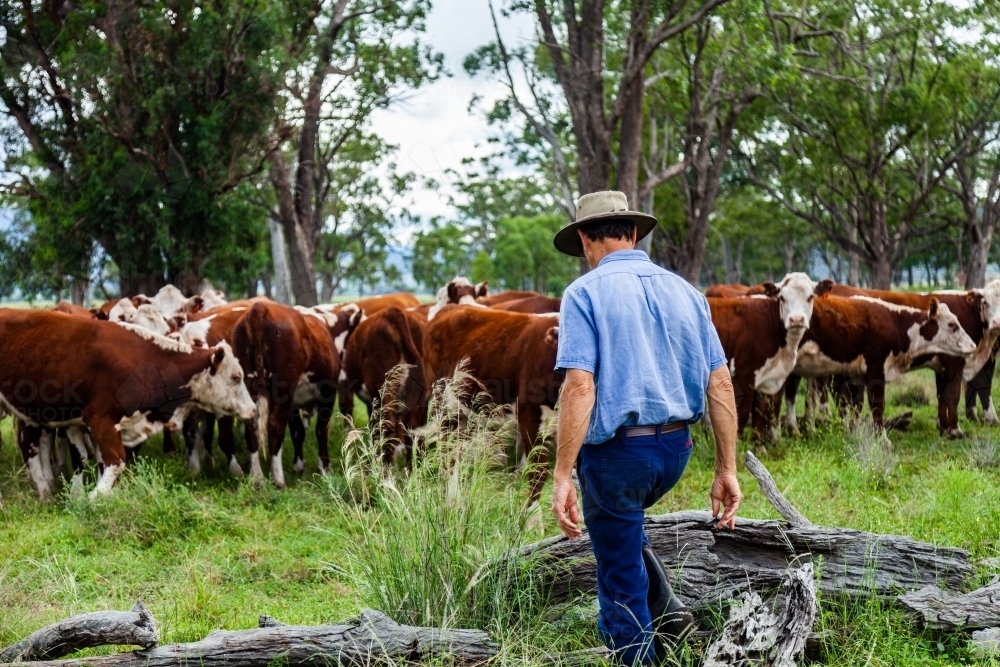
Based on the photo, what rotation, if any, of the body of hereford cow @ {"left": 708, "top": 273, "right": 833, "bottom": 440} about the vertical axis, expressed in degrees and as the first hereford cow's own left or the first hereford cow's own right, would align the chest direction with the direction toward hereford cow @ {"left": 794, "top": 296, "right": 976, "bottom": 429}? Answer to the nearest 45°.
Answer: approximately 90° to the first hereford cow's own left

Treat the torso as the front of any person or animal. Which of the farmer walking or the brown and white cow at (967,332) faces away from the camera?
the farmer walking

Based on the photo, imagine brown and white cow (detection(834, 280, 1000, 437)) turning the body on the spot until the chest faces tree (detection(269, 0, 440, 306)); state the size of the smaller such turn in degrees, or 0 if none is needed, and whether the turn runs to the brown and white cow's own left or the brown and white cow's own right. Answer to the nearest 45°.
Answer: approximately 135° to the brown and white cow's own left

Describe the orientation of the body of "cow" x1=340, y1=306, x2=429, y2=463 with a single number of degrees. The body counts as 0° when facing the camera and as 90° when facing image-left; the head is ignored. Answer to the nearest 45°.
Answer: approximately 135°

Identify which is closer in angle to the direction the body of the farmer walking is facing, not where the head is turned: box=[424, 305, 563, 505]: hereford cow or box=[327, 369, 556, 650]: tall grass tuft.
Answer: the hereford cow

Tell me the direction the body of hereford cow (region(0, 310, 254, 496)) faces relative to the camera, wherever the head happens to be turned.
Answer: to the viewer's right

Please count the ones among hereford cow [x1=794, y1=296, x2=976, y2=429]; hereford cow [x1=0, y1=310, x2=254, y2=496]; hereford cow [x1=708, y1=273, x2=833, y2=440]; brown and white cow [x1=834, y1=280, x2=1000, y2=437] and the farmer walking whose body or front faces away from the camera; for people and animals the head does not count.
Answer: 1

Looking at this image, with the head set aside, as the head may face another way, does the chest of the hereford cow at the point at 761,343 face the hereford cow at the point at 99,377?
no

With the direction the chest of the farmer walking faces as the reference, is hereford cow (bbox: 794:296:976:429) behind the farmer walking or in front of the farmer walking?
in front

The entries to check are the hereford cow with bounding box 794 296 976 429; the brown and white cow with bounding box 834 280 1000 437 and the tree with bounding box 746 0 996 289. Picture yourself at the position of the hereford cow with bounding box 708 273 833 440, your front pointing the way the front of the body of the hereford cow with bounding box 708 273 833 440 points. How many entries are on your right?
0

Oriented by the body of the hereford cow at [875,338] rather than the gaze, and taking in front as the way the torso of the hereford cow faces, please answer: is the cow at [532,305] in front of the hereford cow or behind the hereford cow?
behind

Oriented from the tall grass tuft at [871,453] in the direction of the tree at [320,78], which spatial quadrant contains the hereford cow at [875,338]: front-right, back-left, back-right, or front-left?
front-right

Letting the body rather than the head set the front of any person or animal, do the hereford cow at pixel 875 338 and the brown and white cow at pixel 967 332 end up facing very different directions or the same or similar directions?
same or similar directions

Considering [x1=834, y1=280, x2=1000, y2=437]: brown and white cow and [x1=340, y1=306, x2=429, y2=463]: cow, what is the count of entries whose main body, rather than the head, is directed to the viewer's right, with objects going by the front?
1

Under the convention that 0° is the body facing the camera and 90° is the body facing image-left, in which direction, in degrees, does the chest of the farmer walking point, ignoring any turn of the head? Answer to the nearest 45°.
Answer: approximately 180°

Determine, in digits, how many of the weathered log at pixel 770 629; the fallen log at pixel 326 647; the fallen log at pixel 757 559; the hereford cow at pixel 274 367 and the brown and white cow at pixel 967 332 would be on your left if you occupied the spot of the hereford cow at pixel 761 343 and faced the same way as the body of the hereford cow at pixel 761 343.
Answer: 1

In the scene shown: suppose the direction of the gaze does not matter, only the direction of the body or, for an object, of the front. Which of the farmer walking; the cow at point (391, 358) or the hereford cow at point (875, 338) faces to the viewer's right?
the hereford cow
